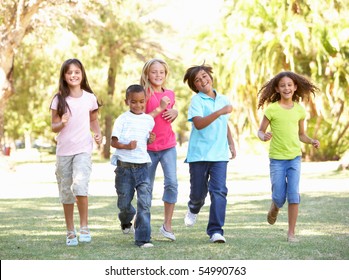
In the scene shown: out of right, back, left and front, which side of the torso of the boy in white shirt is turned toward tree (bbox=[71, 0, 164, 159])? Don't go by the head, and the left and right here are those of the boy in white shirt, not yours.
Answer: back

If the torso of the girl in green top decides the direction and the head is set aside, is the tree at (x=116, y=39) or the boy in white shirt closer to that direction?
the boy in white shirt

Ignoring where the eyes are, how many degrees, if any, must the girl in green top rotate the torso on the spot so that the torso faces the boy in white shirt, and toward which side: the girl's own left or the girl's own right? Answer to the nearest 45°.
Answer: approximately 45° to the girl's own right

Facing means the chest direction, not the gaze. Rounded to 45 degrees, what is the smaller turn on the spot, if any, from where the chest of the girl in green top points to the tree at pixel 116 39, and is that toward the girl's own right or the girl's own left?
approximately 180°

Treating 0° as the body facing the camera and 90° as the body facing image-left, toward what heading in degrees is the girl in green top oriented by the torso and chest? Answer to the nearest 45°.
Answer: approximately 0°

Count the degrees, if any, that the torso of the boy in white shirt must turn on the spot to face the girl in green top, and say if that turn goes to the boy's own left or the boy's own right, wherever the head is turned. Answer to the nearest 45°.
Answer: approximately 90° to the boy's own left

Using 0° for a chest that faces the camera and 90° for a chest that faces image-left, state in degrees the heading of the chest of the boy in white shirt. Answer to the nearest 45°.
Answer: approximately 0°

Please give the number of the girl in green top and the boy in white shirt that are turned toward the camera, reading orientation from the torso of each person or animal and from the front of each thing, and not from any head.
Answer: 2

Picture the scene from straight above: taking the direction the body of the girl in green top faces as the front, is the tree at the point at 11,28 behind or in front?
behind

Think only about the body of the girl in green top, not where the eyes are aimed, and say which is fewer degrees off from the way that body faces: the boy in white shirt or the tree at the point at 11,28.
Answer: the boy in white shirt
